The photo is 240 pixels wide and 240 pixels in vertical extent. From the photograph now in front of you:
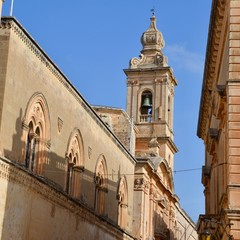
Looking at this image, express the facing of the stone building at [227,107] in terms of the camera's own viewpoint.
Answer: facing to the left of the viewer
